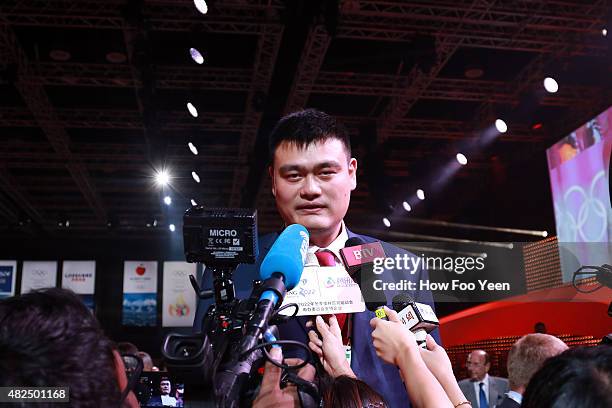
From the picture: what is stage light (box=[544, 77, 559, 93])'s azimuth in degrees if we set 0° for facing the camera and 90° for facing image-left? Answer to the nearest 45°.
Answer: approximately 45°

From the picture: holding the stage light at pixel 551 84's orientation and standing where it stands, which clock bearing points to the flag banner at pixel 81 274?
The flag banner is roughly at 2 o'clock from the stage light.

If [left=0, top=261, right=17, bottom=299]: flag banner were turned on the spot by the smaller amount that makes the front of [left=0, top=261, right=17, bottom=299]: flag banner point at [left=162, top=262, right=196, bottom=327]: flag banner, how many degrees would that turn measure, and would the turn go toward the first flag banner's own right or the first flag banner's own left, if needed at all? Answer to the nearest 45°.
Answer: approximately 90° to the first flag banner's own left

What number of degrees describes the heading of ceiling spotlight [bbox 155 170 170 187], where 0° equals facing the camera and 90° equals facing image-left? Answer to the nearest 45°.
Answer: approximately 0°

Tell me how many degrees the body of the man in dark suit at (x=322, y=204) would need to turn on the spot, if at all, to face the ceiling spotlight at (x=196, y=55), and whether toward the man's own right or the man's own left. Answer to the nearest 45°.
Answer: approximately 180°

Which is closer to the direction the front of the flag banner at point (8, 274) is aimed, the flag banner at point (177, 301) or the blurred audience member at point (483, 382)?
the blurred audience member

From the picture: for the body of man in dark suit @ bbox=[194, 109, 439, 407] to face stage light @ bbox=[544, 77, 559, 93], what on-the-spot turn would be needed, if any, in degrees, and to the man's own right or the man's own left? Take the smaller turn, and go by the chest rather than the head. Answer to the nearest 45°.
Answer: approximately 135° to the man's own left
